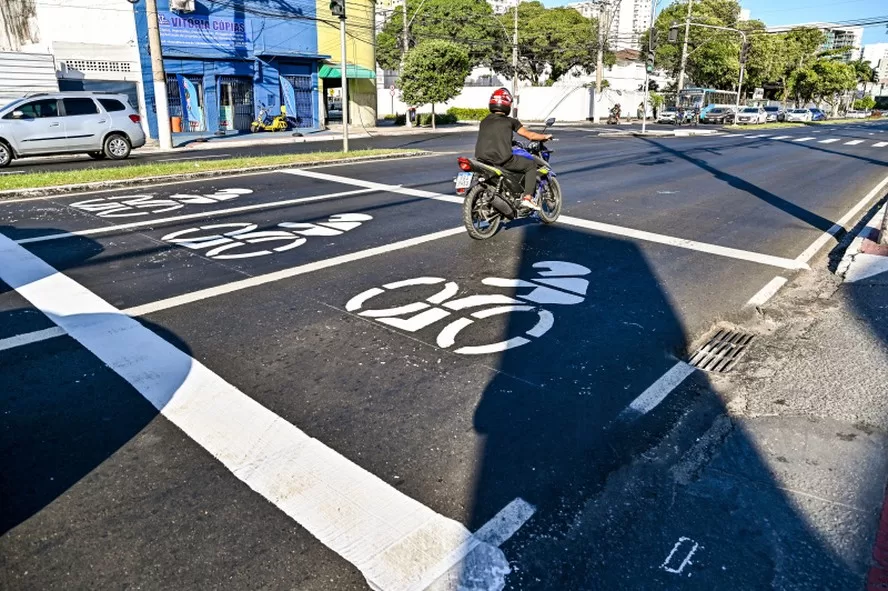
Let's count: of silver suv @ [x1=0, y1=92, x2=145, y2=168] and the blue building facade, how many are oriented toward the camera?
1

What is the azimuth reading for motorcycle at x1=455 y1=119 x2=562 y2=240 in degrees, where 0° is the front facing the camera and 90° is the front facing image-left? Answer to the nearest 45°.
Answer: approximately 225°

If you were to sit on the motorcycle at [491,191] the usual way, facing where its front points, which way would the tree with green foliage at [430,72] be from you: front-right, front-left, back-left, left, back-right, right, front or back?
front-left

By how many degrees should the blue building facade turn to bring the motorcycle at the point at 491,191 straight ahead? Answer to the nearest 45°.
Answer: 0° — it already faces it

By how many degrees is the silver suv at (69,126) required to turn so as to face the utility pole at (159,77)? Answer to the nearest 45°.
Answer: approximately 135° to its right

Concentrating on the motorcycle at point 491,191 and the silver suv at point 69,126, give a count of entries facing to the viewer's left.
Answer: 1

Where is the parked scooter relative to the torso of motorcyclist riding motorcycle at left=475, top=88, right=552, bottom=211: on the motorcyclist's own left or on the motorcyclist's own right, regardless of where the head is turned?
on the motorcyclist's own left

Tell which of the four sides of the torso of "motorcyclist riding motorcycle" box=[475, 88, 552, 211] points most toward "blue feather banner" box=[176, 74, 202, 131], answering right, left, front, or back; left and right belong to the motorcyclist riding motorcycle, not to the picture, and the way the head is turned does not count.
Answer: left

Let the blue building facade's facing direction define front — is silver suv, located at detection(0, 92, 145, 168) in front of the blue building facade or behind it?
in front

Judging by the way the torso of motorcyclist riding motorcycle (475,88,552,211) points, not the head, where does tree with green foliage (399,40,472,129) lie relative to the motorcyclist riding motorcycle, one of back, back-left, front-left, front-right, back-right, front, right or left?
front-left

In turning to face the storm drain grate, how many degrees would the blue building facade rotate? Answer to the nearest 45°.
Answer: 0° — it already faces it

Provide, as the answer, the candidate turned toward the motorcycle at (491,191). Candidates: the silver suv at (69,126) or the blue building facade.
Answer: the blue building facade

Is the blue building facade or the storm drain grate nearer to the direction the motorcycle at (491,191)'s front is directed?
the blue building facade

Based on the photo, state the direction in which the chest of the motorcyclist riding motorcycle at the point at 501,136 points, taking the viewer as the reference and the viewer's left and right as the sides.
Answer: facing away from the viewer and to the right of the viewer

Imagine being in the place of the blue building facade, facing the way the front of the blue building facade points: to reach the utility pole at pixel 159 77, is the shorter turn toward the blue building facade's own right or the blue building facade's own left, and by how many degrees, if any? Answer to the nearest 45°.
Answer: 0° — it already faces it

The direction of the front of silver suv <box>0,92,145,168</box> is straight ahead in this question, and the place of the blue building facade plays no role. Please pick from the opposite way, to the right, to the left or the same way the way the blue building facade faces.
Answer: to the left

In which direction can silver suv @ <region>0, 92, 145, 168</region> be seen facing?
to the viewer's left

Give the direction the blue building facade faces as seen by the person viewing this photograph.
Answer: facing the viewer
